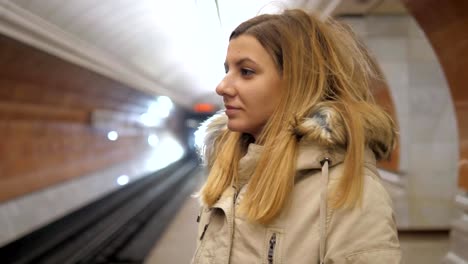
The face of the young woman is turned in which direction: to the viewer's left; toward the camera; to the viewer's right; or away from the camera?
to the viewer's left
